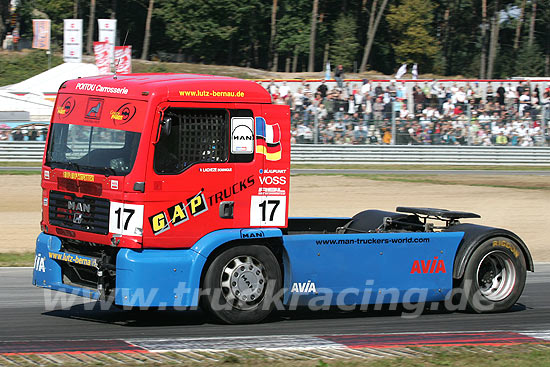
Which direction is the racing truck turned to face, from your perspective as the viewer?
facing the viewer and to the left of the viewer

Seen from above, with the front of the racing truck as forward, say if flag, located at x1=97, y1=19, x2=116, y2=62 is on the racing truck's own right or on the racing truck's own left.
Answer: on the racing truck's own right

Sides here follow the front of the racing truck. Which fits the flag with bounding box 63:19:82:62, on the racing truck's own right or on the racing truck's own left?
on the racing truck's own right

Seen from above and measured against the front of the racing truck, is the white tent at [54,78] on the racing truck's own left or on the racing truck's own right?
on the racing truck's own right

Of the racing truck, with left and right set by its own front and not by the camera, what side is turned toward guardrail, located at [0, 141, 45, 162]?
right

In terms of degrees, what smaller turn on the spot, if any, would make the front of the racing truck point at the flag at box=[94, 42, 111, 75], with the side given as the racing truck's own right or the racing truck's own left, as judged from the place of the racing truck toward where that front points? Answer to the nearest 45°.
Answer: approximately 135° to the racing truck's own right

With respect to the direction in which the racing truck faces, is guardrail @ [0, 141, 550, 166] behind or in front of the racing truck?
behind
